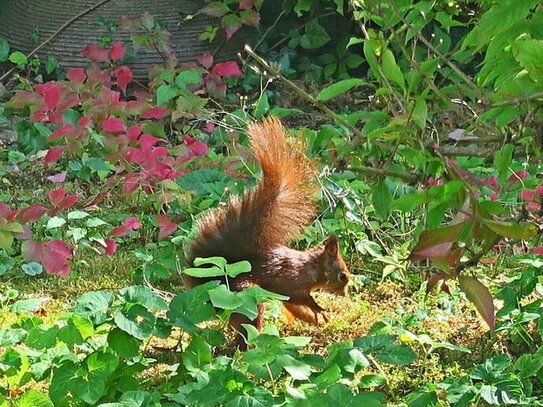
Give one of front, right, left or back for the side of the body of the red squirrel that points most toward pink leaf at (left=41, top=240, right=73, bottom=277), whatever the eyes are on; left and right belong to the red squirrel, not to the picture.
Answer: back

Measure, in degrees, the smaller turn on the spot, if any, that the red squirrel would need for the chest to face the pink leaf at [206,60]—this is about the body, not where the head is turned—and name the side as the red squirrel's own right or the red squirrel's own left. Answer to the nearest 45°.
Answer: approximately 90° to the red squirrel's own left

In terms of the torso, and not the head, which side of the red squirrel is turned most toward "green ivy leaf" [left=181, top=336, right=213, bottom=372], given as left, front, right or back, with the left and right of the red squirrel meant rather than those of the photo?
right

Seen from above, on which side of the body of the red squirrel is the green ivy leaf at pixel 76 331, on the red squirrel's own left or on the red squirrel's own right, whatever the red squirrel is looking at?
on the red squirrel's own right

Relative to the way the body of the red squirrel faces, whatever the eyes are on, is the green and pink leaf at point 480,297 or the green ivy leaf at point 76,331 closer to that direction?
the green and pink leaf

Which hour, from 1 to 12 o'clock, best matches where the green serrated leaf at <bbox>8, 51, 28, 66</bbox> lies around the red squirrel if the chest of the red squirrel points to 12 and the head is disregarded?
The green serrated leaf is roughly at 8 o'clock from the red squirrel.

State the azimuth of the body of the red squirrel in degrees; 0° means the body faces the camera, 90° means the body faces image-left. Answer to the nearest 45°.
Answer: approximately 270°

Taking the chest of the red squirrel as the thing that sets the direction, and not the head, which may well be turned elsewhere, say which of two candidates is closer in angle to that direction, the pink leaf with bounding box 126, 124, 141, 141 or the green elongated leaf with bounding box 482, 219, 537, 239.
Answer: the green elongated leaf

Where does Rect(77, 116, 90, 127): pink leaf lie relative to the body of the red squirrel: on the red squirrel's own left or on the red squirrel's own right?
on the red squirrel's own left

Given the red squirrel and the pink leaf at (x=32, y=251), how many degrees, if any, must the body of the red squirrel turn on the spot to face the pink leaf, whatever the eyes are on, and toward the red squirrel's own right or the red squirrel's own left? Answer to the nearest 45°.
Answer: approximately 180°
